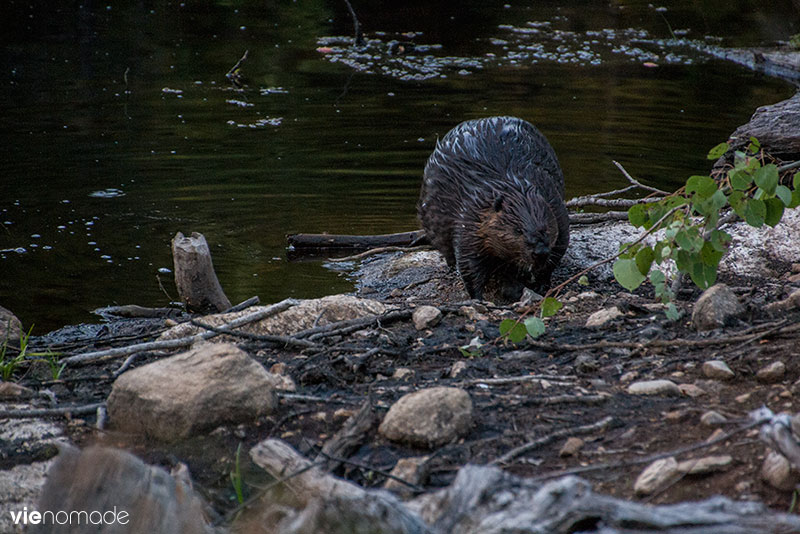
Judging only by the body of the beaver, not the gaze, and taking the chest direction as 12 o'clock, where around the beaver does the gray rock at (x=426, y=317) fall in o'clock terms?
The gray rock is roughly at 2 o'clock from the beaver.

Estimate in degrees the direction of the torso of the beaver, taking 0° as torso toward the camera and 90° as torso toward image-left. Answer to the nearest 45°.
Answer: approximately 315°

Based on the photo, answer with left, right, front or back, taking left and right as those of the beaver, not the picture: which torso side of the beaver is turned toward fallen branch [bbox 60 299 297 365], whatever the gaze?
right

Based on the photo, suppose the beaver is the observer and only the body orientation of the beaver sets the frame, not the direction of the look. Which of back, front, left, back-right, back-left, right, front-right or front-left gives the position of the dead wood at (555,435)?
front-right

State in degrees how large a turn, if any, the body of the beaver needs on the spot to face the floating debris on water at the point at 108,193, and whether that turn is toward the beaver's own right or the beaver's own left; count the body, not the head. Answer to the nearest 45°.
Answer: approximately 180°

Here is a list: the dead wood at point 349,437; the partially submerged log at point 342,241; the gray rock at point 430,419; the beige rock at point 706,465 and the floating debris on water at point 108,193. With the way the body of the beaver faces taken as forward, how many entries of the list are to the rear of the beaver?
2

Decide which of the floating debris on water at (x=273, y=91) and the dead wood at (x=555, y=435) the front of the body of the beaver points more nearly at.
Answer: the dead wood

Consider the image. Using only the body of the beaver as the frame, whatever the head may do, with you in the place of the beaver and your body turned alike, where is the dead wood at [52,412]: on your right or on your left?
on your right

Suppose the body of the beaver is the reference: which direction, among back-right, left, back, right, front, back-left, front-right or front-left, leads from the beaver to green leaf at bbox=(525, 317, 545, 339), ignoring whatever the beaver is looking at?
front-right

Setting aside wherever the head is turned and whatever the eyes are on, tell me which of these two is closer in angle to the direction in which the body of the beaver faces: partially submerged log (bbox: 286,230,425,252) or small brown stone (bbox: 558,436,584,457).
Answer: the small brown stone

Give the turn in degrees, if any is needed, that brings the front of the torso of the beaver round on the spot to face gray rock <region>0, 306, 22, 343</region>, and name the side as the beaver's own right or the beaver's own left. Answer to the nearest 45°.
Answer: approximately 90° to the beaver's own right

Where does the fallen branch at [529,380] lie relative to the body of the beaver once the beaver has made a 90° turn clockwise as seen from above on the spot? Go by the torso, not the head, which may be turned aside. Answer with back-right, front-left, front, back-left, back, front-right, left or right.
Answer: front-left

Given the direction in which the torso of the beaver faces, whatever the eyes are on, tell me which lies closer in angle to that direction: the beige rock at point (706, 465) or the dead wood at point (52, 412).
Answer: the beige rock

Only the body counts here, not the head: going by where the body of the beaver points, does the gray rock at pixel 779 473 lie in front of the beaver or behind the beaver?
in front
